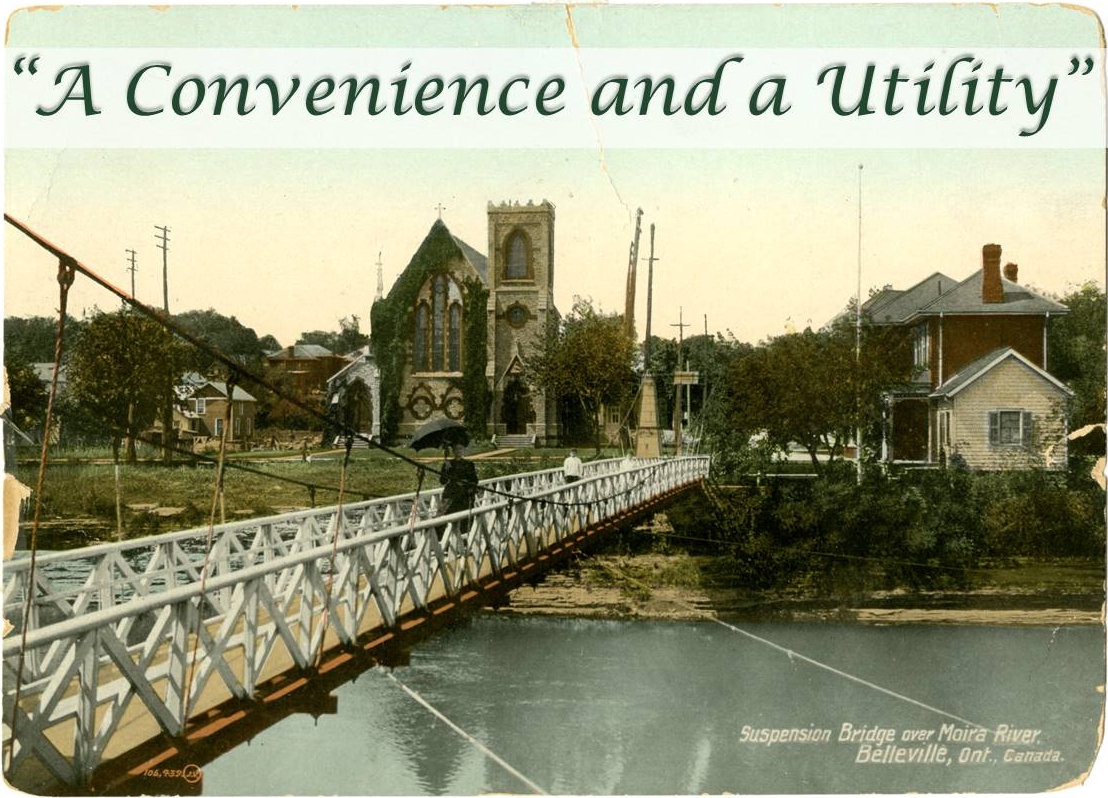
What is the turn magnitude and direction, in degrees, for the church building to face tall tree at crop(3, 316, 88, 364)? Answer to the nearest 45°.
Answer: approximately 45° to its right

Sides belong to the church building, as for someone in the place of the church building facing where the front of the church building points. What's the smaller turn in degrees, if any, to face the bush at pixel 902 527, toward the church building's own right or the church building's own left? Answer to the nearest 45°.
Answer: approximately 90° to the church building's own left

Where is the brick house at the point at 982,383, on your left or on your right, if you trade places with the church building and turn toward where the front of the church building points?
on your left

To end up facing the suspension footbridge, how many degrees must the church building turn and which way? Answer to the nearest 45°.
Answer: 0° — it already faces it

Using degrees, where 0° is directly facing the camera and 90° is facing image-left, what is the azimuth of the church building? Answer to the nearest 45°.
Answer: approximately 0°

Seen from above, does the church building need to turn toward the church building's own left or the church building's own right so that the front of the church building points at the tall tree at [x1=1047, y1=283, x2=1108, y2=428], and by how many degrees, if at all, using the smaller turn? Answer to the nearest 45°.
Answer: approximately 45° to the church building's own left

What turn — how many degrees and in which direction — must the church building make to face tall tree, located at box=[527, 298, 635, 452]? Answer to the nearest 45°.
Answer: approximately 90° to its left
